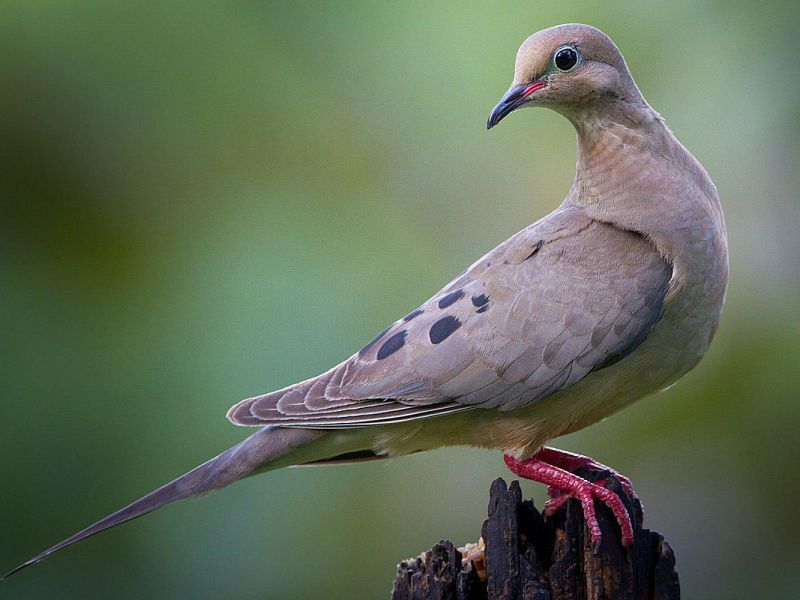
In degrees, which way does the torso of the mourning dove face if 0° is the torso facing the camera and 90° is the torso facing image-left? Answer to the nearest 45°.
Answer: approximately 270°
